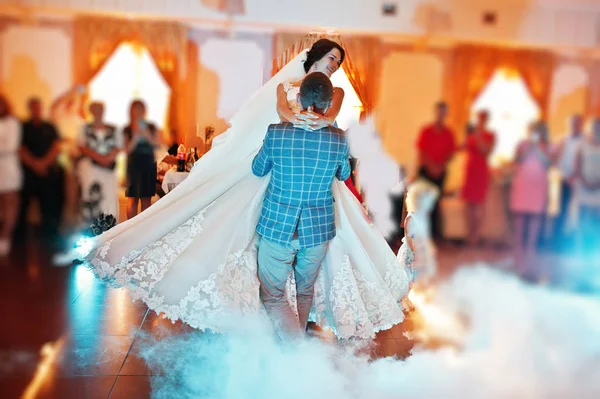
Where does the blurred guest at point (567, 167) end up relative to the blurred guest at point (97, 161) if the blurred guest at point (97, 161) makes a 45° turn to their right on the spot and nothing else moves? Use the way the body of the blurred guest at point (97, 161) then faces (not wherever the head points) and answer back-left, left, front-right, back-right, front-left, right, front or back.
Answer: left

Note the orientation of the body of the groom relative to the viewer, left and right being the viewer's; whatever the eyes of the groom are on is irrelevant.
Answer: facing away from the viewer

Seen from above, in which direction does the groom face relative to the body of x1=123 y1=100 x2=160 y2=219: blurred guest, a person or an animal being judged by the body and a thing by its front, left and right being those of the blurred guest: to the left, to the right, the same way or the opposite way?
the opposite way

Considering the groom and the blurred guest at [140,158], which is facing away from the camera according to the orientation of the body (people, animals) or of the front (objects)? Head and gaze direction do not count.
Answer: the groom

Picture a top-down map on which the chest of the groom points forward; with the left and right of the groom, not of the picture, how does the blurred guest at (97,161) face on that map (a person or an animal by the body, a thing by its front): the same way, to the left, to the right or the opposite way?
the opposite way

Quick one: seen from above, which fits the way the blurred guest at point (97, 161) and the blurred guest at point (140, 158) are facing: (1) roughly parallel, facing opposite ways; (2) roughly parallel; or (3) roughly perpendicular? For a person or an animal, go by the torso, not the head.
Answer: roughly parallel

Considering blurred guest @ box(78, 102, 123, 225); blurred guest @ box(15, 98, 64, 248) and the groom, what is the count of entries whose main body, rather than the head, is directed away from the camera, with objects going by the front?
1

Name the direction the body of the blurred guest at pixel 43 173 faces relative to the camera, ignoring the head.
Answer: toward the camera

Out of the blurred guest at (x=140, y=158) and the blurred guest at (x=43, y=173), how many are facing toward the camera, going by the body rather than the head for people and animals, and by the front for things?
2

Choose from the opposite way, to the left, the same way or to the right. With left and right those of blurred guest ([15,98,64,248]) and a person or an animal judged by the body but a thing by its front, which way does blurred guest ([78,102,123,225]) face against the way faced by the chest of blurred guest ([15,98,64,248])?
the same way

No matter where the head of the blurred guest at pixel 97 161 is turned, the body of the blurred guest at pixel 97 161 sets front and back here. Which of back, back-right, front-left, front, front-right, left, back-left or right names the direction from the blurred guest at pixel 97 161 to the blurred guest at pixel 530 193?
front-left

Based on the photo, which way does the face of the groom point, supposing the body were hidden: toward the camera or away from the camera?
away from the camera

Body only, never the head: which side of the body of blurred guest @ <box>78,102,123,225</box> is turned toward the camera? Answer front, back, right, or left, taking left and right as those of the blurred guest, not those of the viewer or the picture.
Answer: front
